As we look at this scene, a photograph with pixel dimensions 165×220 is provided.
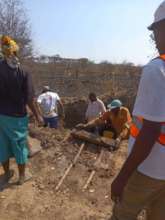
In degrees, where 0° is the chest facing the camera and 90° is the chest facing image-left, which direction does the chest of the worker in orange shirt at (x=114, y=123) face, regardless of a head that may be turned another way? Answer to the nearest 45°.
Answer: approximately 45°

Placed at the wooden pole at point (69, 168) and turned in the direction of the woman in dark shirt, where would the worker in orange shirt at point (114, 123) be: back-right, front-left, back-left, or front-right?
back-right

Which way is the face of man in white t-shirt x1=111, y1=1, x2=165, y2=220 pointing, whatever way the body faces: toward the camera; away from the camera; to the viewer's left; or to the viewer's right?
to the viewer's left

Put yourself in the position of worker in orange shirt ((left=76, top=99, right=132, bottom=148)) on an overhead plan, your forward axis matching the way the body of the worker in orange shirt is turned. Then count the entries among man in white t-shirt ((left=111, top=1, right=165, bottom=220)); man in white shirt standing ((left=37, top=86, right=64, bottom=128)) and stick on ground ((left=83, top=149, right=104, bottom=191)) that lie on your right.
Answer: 1

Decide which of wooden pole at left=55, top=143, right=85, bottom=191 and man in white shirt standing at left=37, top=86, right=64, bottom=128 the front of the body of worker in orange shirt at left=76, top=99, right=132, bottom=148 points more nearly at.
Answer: the wooden pole
